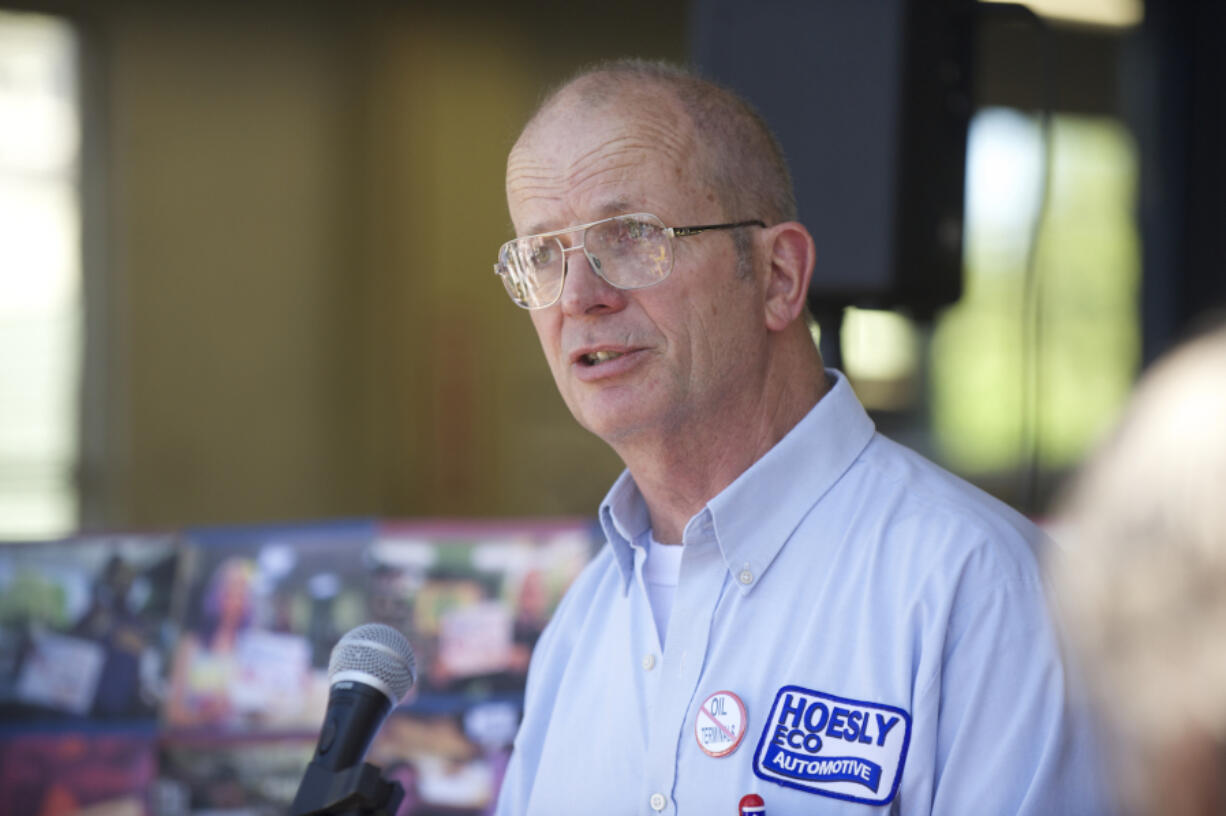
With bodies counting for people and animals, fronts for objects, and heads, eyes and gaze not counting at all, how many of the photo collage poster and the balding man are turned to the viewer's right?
0

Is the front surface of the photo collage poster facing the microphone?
yes

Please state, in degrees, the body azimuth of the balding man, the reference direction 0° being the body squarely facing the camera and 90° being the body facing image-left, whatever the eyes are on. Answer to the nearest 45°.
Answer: approximately 45°

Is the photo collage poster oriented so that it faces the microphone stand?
yes

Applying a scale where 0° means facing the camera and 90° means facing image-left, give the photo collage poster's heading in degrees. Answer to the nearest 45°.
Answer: approximately 0°

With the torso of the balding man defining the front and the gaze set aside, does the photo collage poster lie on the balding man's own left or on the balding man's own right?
on the balding man's own right

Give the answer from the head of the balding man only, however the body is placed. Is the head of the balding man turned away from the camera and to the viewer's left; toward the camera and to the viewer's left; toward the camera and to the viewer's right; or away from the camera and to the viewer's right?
toward the camera and to the viewer's left

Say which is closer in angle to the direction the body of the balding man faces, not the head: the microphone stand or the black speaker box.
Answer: the microphone stand

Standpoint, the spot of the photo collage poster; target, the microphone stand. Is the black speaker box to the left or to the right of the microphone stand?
left

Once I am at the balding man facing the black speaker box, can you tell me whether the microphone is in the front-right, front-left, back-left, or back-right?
back-left

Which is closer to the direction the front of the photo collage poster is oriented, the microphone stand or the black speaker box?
the microphone stand
